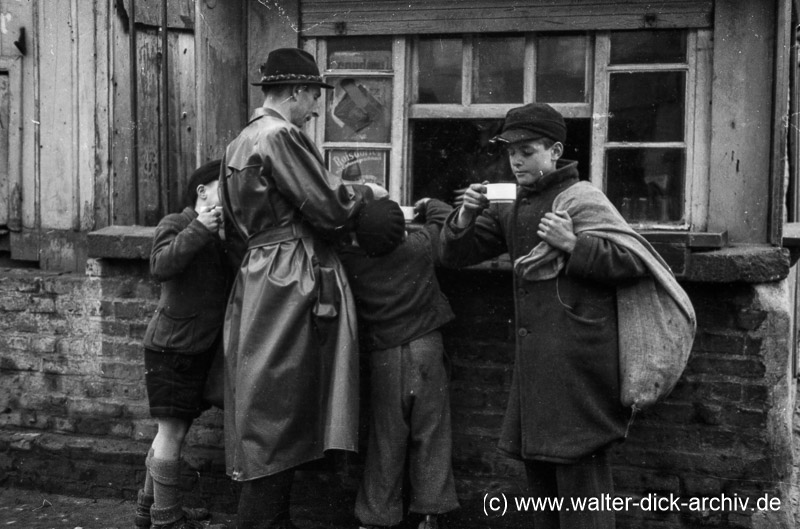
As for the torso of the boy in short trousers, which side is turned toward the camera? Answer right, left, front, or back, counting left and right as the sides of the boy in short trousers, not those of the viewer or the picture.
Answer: right

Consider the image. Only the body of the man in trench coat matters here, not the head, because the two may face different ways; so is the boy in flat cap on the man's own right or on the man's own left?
on the man's own right

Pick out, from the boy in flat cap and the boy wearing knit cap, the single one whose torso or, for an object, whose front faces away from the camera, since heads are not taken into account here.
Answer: the boy wearing knit cap

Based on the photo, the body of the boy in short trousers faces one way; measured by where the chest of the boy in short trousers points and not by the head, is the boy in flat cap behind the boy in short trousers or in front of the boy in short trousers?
in front

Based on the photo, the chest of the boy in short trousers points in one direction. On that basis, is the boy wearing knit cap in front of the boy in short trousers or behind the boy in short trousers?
in front

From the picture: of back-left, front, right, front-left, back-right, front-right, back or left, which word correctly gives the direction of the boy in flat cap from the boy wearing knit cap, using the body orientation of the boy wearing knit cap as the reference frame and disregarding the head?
back-right

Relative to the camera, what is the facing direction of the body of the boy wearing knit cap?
away from the camera

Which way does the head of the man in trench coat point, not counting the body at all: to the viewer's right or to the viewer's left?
to the viewer's right

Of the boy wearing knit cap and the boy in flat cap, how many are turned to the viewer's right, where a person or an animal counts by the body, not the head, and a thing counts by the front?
0

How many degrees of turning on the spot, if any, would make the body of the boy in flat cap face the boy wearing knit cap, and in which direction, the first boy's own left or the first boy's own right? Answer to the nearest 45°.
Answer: approximately 90° to the first boy's own right

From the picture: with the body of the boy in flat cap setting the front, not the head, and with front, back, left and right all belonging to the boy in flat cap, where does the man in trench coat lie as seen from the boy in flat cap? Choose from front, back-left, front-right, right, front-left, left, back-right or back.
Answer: front-right

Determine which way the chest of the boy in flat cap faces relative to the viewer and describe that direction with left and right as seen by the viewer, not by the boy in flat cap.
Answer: facing the viewer and to the left of the viewer
